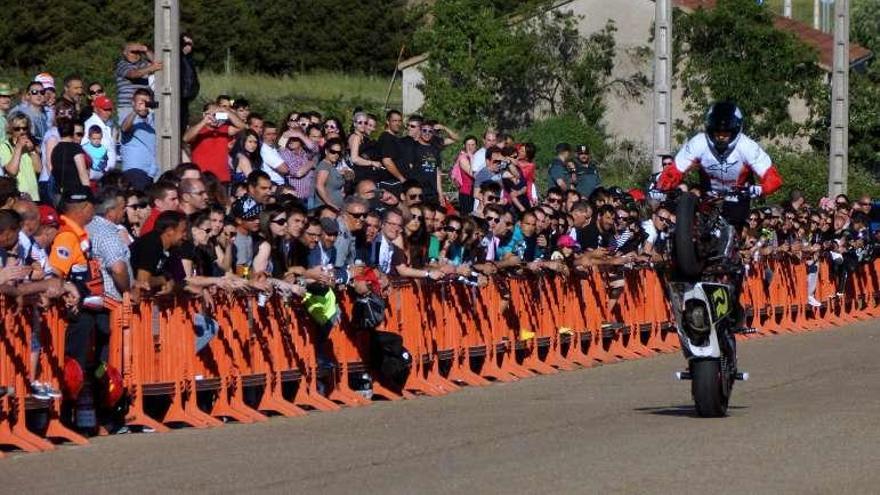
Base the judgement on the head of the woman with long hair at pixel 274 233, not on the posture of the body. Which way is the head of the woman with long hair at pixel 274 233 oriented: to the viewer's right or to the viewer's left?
to the viewer's right

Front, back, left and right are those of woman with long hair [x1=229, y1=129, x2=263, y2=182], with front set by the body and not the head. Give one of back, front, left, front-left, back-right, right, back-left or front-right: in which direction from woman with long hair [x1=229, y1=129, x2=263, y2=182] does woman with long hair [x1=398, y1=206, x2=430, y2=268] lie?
front

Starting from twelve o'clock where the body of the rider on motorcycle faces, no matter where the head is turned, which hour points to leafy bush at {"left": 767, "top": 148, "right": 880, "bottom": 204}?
The leafy bush is roughly at 6 o'clock from the rider on motorcycle.

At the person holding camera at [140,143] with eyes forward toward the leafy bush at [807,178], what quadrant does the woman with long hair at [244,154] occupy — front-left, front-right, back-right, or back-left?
front-right

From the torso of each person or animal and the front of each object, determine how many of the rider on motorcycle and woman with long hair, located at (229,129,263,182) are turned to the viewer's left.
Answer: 0

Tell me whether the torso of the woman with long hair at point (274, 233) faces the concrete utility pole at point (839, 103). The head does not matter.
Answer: no

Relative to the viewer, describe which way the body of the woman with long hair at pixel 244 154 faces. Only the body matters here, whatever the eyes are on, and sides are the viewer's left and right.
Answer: facing the viewer and to the right of the viewer

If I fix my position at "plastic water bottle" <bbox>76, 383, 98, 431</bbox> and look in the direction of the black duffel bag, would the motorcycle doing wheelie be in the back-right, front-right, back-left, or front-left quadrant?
front-right

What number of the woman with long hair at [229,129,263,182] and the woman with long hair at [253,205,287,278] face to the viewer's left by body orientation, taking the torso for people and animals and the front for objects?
0

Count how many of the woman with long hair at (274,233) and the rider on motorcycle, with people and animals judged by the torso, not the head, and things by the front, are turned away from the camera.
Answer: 0

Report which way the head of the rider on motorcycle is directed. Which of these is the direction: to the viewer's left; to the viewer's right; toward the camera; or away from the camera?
toward the camera

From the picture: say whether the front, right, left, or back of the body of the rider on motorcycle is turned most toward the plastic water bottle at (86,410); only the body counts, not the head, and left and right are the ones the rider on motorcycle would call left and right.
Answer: right

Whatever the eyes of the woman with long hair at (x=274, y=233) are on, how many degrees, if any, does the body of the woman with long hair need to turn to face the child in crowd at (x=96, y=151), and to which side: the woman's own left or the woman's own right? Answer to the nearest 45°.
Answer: approximately 180°

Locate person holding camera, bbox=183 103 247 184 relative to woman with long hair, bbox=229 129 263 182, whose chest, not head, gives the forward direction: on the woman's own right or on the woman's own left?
on the woman's own right

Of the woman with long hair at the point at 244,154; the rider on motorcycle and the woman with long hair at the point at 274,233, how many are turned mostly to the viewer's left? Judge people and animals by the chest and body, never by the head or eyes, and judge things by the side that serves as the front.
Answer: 0

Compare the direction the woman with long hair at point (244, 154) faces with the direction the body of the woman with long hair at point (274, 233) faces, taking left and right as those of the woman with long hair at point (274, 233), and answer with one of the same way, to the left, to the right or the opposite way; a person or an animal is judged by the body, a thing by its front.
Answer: the same way

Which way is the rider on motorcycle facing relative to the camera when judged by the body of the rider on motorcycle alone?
toward the camera
